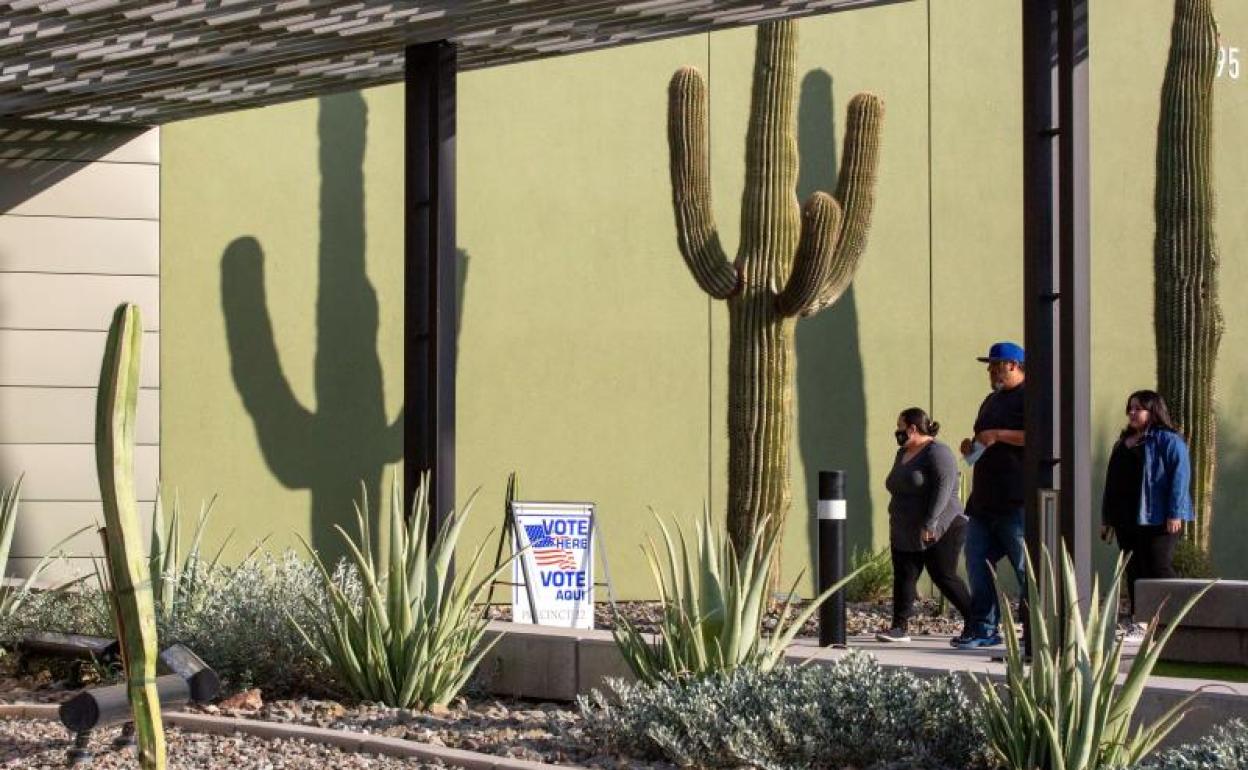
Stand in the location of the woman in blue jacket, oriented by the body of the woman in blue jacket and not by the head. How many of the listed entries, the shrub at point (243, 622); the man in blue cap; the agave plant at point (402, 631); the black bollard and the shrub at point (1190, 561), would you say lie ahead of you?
4

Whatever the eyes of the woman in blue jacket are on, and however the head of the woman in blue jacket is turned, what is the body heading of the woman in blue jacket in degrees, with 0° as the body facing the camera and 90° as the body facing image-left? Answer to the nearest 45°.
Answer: approximately 45°

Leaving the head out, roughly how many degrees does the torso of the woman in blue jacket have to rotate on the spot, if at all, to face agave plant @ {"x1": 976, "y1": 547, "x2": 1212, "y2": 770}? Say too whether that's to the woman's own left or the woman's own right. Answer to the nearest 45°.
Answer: approximately 45° to the woman's own left

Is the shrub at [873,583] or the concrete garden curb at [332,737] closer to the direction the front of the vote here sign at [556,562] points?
the concrete garden curb

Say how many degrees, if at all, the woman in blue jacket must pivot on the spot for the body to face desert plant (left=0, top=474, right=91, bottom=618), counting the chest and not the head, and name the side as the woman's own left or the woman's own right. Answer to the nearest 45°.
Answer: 0° — they already face it

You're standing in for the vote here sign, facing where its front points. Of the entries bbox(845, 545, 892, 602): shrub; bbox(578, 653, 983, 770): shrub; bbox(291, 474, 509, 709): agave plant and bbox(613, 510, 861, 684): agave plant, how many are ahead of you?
3

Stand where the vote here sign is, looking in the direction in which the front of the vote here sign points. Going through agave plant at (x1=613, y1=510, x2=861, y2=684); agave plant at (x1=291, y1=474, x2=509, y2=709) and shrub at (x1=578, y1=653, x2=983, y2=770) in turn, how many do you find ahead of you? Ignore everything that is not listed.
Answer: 3

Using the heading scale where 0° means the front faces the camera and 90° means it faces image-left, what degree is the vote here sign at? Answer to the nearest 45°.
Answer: approximately 0°
